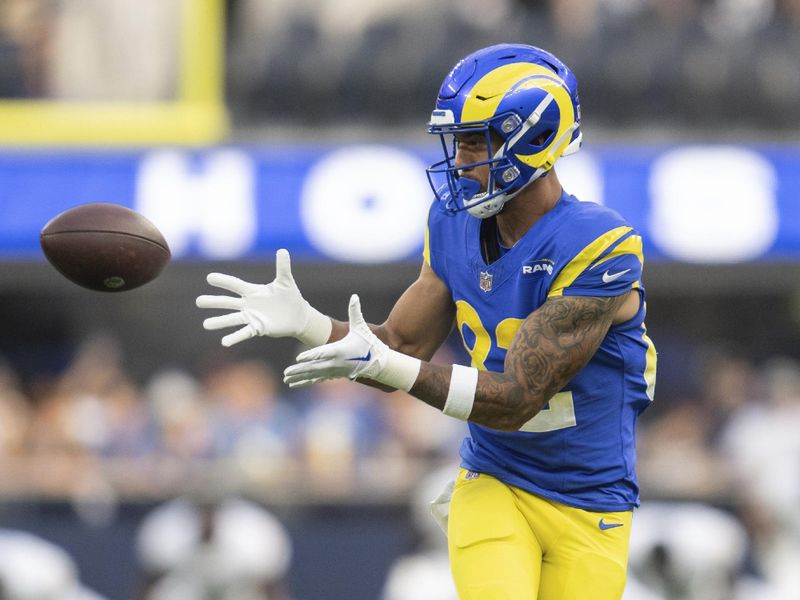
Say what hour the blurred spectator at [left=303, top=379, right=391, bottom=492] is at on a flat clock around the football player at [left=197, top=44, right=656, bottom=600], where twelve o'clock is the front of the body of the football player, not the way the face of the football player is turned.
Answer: The blurred spectator is roughly at 4 o'clock from the football player.

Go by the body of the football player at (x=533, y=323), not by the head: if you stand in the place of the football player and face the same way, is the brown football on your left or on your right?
on your right

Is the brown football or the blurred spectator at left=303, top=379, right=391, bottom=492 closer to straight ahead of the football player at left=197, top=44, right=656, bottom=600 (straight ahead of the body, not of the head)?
the brown football

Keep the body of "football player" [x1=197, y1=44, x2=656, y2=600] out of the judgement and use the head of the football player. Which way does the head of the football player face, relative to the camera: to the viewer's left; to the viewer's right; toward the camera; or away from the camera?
to the viewer's left

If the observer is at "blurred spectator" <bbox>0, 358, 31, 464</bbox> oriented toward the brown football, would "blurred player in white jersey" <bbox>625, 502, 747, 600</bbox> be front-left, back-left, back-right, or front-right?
front-left

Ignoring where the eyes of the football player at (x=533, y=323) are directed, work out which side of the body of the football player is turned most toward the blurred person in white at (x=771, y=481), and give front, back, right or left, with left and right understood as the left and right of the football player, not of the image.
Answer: back

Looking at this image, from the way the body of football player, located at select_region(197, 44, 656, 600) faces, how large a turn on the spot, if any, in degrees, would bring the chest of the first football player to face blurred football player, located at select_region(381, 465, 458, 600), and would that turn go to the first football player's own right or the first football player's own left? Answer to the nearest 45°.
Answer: approximately 135° to the first football player's own right

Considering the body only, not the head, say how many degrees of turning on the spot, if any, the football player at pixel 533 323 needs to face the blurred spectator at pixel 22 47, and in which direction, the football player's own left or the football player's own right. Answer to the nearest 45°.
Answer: approximately 90° to the football player's own right

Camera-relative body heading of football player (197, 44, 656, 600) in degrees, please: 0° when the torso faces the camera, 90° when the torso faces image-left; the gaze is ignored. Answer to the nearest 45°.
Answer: approximately 45°

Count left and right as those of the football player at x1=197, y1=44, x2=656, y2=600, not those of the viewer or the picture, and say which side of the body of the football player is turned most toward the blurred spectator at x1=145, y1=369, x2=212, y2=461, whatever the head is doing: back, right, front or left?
right
